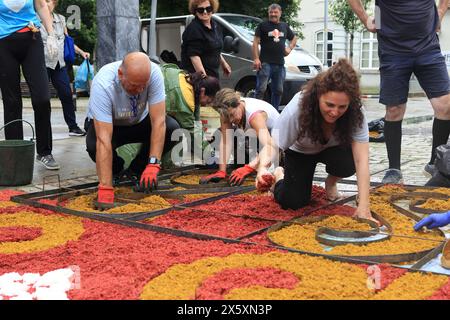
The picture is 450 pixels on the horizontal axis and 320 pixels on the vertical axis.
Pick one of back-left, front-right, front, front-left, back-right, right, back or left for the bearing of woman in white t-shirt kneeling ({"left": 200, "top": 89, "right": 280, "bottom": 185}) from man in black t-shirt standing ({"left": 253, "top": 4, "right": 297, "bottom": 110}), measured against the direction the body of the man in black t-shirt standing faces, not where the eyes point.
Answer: front

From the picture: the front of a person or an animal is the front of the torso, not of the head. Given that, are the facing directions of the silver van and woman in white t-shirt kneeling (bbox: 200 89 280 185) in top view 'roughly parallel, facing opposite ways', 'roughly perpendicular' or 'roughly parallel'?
roughly perpendicular

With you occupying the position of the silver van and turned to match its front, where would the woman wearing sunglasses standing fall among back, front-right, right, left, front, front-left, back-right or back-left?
front-right

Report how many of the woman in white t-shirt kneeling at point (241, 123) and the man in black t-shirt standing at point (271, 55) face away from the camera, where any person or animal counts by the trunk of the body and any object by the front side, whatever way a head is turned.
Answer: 0

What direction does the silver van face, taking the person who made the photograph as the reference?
facing the viewer and to the right of the viewer

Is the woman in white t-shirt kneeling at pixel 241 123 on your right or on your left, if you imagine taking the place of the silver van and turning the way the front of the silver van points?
on your right

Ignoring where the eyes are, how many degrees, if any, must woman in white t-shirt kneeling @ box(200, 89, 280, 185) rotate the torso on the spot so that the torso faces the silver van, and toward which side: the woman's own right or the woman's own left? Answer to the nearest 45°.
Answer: approximately 135° to the woman's own right

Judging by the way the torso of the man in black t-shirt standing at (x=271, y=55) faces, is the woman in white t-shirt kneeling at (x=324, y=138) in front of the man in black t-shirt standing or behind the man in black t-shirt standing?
in front

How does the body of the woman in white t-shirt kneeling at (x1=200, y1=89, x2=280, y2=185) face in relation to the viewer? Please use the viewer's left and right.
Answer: facing the viewer and to the left of the viewer

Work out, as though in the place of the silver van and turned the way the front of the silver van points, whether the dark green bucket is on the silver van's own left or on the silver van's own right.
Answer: on the silver van's own right

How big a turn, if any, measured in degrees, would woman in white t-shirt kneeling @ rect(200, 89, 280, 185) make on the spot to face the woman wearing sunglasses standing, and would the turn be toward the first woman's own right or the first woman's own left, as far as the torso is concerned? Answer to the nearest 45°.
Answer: approximately 135° to the first woman's own right

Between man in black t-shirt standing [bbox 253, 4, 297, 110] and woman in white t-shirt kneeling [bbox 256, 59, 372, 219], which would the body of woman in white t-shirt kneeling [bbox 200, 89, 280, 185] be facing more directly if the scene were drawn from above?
the woman in white t-shirt kneeling

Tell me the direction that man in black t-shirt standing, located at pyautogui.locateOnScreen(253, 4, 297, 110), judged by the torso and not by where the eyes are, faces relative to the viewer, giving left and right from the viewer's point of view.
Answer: facing the viewer
